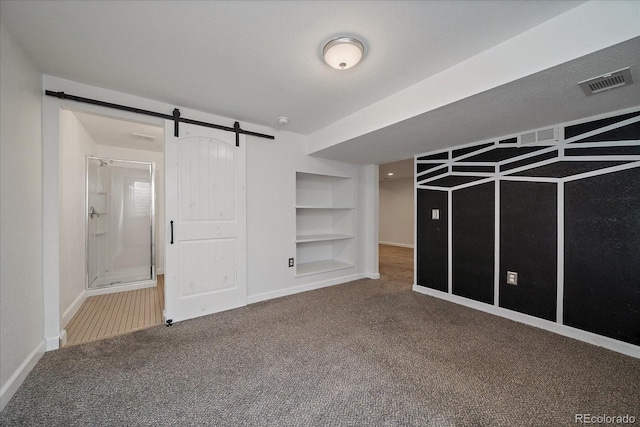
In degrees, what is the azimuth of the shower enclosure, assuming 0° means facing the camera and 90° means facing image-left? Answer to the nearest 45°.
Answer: approximately 0°

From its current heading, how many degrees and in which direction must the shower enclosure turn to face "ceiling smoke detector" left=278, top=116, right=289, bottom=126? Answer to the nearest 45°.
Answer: approximately 45° to its left

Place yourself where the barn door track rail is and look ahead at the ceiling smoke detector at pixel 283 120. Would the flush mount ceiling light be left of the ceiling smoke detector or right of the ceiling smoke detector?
right

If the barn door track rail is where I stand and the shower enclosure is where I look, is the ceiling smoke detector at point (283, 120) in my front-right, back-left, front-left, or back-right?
back-right

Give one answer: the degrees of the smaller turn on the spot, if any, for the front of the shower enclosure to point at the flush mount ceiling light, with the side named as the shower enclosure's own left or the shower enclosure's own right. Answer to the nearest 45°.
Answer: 0° — it already faces it
